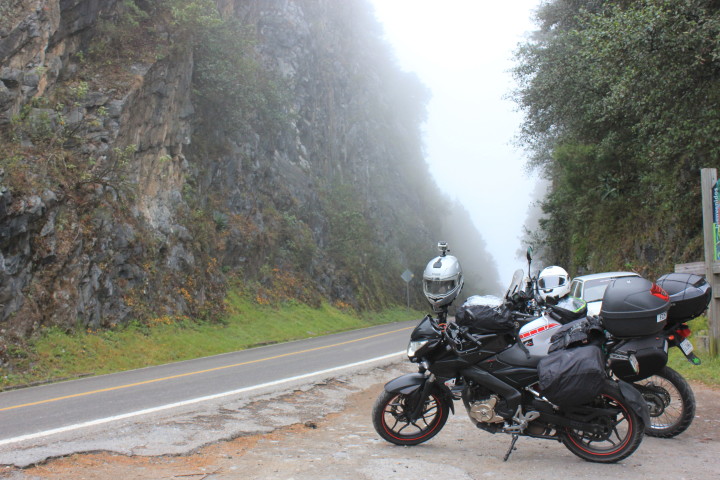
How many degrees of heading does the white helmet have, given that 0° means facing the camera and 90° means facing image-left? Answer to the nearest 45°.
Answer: approximately 45°

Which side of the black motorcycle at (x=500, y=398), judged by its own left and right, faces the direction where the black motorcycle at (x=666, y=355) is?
back

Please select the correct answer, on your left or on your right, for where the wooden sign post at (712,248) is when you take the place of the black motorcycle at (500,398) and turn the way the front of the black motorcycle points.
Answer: on your right

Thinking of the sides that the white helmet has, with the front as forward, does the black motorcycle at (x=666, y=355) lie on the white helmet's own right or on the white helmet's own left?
on the white helmet's own left

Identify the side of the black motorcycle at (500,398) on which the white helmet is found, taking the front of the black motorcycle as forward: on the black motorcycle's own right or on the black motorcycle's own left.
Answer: on the black motorcycle's own right

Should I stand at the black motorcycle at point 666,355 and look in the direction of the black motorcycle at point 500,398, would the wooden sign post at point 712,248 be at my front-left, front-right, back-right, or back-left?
back-right

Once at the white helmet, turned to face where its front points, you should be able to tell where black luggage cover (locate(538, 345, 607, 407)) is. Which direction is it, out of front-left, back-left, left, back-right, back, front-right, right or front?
front-left

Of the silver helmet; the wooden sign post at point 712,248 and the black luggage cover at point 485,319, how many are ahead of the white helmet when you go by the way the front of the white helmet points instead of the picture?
2

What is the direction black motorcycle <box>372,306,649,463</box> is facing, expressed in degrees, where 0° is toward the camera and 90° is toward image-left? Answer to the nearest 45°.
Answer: approximately 90°

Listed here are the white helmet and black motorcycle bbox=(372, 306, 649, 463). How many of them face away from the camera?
0
